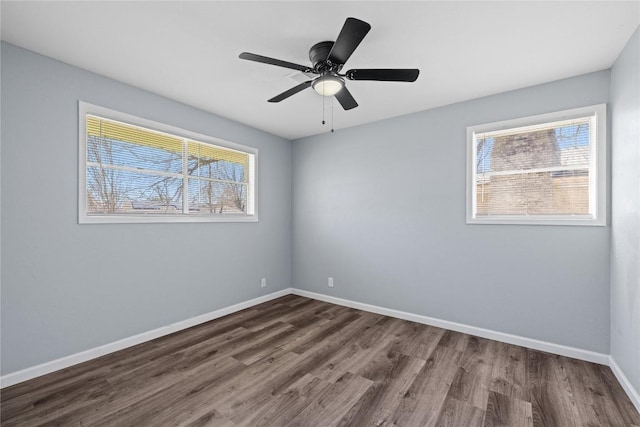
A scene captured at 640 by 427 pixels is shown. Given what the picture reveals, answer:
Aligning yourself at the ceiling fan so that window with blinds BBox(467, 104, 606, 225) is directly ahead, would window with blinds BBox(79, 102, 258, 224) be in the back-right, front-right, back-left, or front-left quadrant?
back-left

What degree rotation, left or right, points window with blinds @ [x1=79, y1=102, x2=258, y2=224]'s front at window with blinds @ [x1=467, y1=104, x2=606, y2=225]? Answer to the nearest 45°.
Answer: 0° — it already faces it

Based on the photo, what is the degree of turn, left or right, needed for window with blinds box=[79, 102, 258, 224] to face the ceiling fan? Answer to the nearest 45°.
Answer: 0° — it already faces it

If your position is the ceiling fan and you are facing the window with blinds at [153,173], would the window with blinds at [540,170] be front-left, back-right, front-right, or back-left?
back-right

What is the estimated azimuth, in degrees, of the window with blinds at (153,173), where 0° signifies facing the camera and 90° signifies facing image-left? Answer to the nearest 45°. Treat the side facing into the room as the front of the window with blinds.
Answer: approximately 315°
